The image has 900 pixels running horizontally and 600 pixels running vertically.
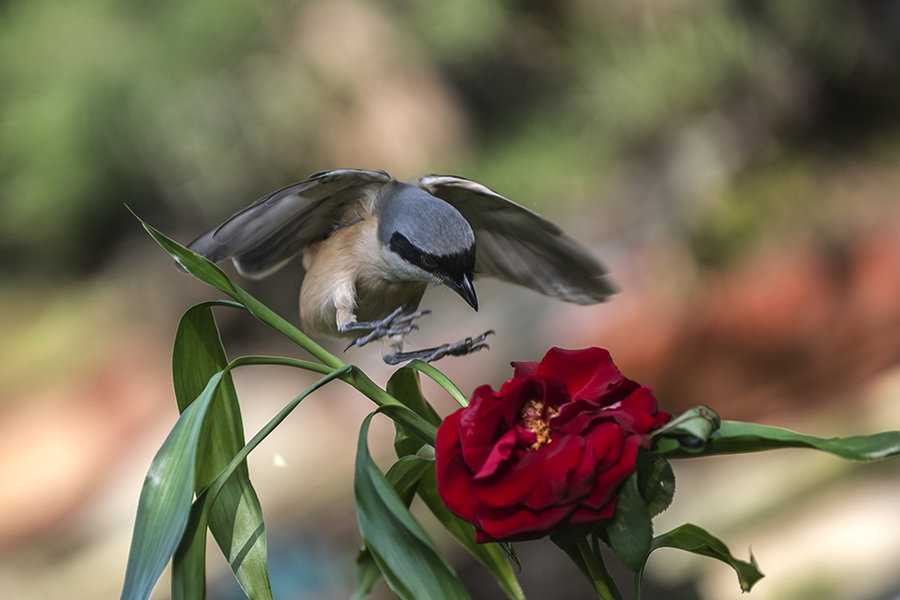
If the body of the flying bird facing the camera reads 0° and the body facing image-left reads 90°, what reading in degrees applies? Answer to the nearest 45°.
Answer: approximately 315°
